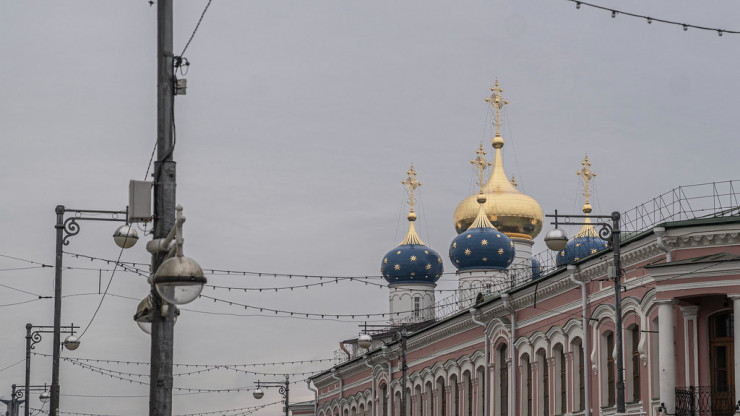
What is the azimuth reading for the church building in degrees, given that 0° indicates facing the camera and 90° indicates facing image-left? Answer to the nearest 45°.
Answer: approximately 45°

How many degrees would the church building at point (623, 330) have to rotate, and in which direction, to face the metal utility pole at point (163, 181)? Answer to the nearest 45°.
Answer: approximately 45° to its left
